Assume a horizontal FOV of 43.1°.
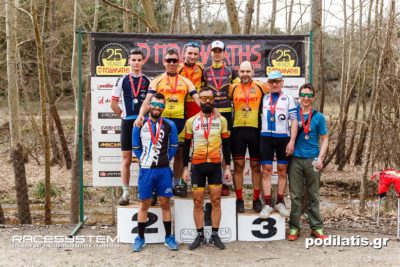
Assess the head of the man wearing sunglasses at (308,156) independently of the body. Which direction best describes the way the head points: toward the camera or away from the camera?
toward the camera

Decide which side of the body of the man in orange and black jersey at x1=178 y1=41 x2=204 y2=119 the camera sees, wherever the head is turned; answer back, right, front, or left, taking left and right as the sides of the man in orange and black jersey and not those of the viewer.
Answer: front

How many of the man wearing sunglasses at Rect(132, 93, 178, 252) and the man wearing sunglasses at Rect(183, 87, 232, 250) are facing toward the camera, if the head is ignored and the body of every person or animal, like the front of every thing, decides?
2

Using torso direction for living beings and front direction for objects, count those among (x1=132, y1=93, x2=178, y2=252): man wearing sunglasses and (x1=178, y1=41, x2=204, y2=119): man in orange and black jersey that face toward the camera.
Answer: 2

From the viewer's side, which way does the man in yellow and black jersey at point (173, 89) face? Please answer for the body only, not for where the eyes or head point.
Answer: toward the camera

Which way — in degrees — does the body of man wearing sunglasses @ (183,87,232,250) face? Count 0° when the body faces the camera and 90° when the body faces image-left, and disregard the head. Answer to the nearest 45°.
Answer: approximately 0°

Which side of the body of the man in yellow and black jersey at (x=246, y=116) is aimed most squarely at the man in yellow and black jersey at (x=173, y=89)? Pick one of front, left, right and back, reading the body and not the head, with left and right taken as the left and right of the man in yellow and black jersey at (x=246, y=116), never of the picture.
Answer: right

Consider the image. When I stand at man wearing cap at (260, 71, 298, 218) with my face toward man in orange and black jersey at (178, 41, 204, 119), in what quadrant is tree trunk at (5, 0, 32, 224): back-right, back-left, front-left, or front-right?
front-right

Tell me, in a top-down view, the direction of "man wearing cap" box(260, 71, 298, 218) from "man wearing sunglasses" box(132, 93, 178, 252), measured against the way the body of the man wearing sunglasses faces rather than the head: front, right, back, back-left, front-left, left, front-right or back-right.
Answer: left

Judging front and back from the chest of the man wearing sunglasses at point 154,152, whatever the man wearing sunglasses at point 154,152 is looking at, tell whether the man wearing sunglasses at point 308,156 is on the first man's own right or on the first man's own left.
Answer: on the first man's own left

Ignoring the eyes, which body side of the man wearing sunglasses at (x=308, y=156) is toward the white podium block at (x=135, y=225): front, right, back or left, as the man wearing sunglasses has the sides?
right

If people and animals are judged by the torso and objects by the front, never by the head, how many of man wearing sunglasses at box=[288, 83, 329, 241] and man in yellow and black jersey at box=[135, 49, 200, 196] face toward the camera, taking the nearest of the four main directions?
2

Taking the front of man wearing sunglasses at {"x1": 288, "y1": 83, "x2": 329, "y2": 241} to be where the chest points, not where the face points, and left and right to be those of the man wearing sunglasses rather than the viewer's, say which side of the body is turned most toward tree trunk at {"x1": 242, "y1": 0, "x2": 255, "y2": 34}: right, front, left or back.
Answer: back

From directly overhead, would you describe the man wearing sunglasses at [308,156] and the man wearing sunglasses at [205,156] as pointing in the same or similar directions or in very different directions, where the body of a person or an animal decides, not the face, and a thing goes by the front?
same or similar directions
